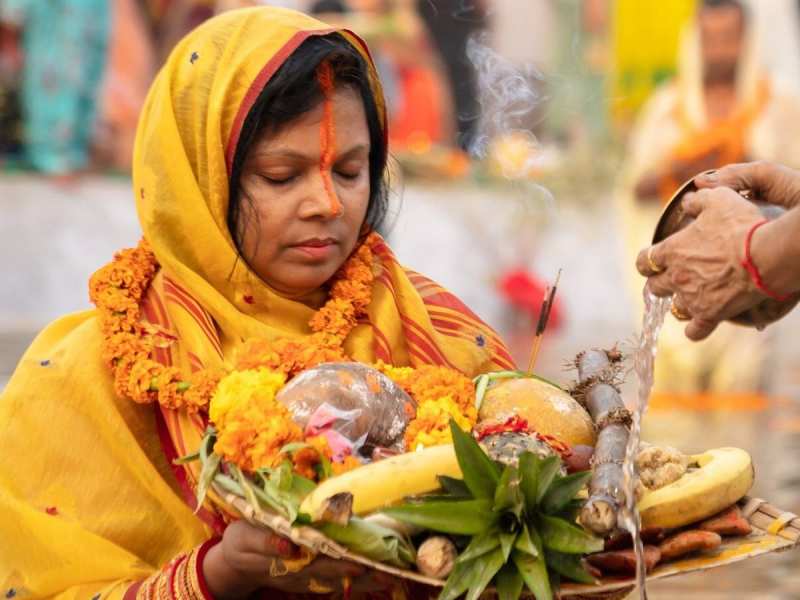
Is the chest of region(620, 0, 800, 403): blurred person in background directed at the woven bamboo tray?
yes

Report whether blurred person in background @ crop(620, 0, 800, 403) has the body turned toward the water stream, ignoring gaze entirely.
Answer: yes

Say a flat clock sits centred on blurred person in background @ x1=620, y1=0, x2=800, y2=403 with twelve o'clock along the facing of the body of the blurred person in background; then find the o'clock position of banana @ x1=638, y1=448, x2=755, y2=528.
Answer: The banana is roughly at 12 o'clock from the blurred person in background.

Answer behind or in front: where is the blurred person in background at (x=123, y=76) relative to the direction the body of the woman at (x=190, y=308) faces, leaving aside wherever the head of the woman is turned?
behind

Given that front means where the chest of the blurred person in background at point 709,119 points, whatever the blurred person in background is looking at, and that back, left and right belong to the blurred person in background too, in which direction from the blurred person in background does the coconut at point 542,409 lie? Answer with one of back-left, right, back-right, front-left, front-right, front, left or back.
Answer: front

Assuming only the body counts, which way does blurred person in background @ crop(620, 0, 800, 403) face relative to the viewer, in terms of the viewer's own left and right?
facing the viewer

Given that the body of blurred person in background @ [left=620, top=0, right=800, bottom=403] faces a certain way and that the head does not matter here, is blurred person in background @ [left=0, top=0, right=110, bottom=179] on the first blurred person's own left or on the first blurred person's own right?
on the first blurred person's own right

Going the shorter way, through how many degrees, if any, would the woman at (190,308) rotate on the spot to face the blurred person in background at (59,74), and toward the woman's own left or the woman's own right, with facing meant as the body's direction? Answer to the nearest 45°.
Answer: approximately 135° to the woman's own left

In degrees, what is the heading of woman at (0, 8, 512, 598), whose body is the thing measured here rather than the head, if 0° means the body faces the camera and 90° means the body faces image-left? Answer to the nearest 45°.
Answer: approximately 315°
